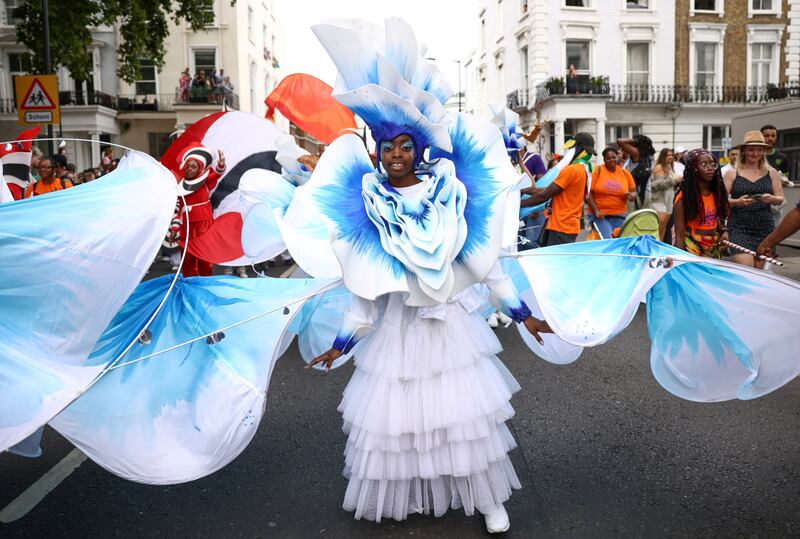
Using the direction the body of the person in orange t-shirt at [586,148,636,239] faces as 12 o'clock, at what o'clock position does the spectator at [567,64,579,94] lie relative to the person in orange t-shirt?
The spectator is roughly at 6 o'clock from the person in orange t-shirt.

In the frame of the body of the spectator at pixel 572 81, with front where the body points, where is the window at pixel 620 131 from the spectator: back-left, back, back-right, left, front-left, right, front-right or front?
back-left

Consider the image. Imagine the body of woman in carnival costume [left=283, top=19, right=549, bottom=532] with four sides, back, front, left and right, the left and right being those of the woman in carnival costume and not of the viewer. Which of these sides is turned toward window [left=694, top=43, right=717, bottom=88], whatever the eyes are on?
back

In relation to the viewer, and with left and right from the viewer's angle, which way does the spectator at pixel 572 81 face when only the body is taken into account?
facing the viewer

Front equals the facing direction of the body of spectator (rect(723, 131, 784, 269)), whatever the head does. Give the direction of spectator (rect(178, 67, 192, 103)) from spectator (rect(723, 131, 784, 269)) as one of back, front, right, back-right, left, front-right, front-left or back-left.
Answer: back-right

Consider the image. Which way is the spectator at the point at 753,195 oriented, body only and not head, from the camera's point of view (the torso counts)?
toward the camera

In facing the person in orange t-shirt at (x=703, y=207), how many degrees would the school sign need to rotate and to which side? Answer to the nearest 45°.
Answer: approximately 45° to its left

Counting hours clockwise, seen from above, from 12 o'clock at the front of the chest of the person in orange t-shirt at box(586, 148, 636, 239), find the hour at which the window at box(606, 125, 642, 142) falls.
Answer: The window is roughly at 6 o'clock from the person in orange t-shirt.

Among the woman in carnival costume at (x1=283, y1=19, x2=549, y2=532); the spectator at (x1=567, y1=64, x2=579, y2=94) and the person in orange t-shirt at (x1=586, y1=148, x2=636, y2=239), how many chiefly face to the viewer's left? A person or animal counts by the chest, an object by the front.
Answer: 0

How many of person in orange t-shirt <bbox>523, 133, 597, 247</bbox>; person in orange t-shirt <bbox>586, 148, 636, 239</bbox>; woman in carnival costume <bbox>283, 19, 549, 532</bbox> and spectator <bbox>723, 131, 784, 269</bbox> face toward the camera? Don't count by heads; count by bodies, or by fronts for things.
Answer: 3

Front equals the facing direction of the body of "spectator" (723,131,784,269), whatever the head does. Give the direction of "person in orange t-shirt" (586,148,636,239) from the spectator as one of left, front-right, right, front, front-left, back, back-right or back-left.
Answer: back-right

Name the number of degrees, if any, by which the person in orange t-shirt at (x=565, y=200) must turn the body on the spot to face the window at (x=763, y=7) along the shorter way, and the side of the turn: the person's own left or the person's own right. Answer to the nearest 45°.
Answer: approximately 90° to the person's own right

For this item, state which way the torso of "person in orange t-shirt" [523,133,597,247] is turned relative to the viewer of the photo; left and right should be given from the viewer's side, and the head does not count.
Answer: facing to the left of the viewer

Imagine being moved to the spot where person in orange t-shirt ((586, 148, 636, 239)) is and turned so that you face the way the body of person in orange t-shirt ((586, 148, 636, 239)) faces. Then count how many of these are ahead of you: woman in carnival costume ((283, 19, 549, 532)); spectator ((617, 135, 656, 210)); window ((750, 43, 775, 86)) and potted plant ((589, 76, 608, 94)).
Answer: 1

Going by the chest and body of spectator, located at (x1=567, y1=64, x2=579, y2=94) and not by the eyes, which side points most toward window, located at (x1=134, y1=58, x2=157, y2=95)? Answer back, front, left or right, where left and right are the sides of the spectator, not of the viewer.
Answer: right

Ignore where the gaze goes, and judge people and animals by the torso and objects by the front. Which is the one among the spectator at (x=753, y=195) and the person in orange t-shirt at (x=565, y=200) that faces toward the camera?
the spectator
